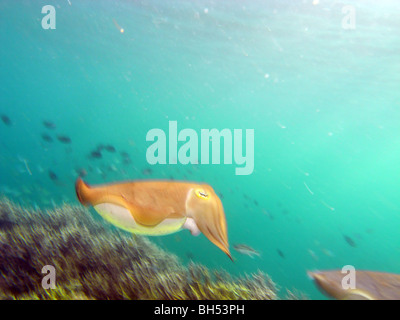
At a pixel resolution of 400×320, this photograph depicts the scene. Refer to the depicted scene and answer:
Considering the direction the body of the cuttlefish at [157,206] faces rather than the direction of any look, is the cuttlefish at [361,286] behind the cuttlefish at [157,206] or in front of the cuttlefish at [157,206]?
in front

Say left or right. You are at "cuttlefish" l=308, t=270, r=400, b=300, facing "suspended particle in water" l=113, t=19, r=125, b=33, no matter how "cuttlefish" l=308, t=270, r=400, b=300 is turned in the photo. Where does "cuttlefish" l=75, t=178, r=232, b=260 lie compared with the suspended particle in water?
left

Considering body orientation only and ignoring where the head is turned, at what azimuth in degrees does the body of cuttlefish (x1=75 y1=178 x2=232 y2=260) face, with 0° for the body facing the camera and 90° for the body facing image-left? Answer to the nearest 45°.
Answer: approximately 270°

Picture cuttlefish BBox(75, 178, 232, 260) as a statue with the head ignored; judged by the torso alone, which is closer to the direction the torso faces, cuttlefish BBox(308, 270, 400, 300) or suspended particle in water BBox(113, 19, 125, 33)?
the cuttlefish

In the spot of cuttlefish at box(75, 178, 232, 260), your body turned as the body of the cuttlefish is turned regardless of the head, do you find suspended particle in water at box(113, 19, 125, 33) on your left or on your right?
on your left
